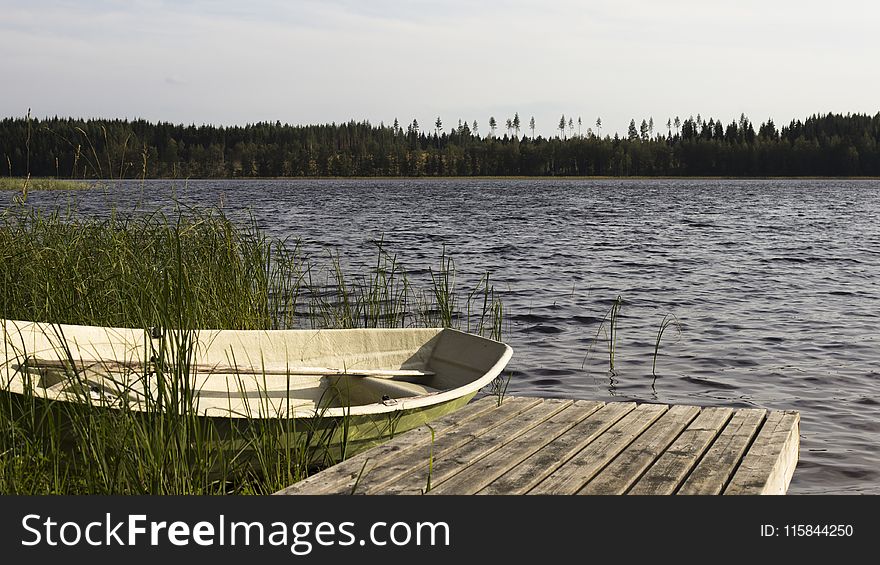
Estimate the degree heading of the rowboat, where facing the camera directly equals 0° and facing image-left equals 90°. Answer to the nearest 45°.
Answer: approximately 270°

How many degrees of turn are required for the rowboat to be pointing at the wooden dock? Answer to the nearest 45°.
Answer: approximately 45° to its right
